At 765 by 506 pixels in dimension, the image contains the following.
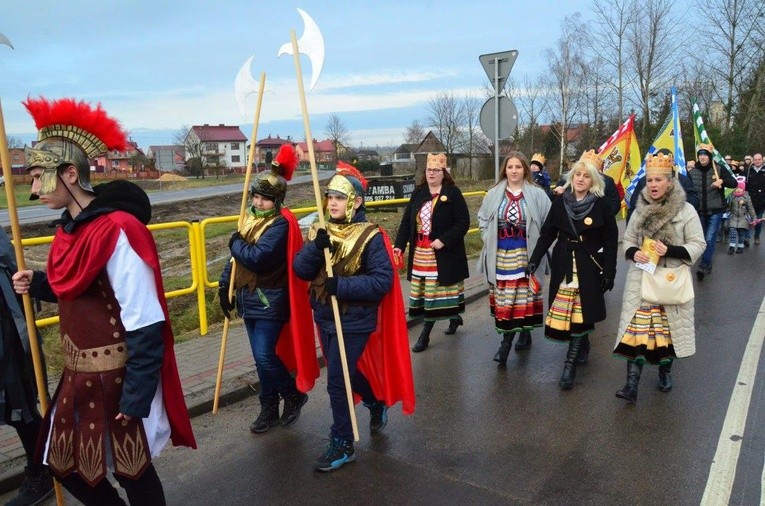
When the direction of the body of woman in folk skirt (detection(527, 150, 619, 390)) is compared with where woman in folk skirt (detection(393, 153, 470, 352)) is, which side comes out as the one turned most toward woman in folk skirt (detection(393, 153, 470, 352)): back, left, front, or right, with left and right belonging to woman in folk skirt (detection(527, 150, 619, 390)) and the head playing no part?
right

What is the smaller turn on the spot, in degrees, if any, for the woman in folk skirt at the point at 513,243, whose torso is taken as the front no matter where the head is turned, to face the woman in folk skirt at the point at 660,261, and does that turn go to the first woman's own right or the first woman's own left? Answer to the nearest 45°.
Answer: approximately 45° to the first woman's own left

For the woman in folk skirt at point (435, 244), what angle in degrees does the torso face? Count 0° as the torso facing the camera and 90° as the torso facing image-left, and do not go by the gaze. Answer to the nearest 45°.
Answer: approximately 45°

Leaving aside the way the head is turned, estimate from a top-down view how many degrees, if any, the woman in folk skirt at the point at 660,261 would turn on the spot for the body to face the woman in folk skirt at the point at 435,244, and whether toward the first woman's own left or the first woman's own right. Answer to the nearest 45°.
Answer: approximately 45° to the first woman's own right

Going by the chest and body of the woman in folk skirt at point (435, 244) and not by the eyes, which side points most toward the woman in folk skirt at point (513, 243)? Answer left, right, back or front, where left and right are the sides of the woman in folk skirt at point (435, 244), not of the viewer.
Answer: left

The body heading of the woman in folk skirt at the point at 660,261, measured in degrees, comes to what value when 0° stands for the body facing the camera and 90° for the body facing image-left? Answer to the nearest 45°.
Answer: approximately 45°

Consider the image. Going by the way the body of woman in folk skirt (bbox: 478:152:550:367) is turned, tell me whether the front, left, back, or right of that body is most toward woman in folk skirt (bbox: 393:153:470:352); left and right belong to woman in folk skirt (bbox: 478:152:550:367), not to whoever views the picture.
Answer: right

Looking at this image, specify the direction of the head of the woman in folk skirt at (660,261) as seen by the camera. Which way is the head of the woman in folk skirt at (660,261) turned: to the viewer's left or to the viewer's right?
to the viewer's left

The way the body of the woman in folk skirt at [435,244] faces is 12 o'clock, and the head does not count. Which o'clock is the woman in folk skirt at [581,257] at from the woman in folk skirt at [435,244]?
the woman in folk skirt at [581,257] is roughly at 9 o'clock from the woman in folk skirt at [435,244].

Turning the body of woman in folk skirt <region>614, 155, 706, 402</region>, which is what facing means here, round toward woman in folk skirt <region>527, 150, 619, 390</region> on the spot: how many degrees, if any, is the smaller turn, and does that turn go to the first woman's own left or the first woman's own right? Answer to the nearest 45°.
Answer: approximately 45° to the first woman's own right

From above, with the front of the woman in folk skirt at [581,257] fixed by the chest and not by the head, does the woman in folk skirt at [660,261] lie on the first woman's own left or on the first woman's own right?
on the first woman's own left

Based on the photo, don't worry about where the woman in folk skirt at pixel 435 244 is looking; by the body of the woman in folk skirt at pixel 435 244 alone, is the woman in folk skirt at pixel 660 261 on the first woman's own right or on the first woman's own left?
on the first woman's own left
